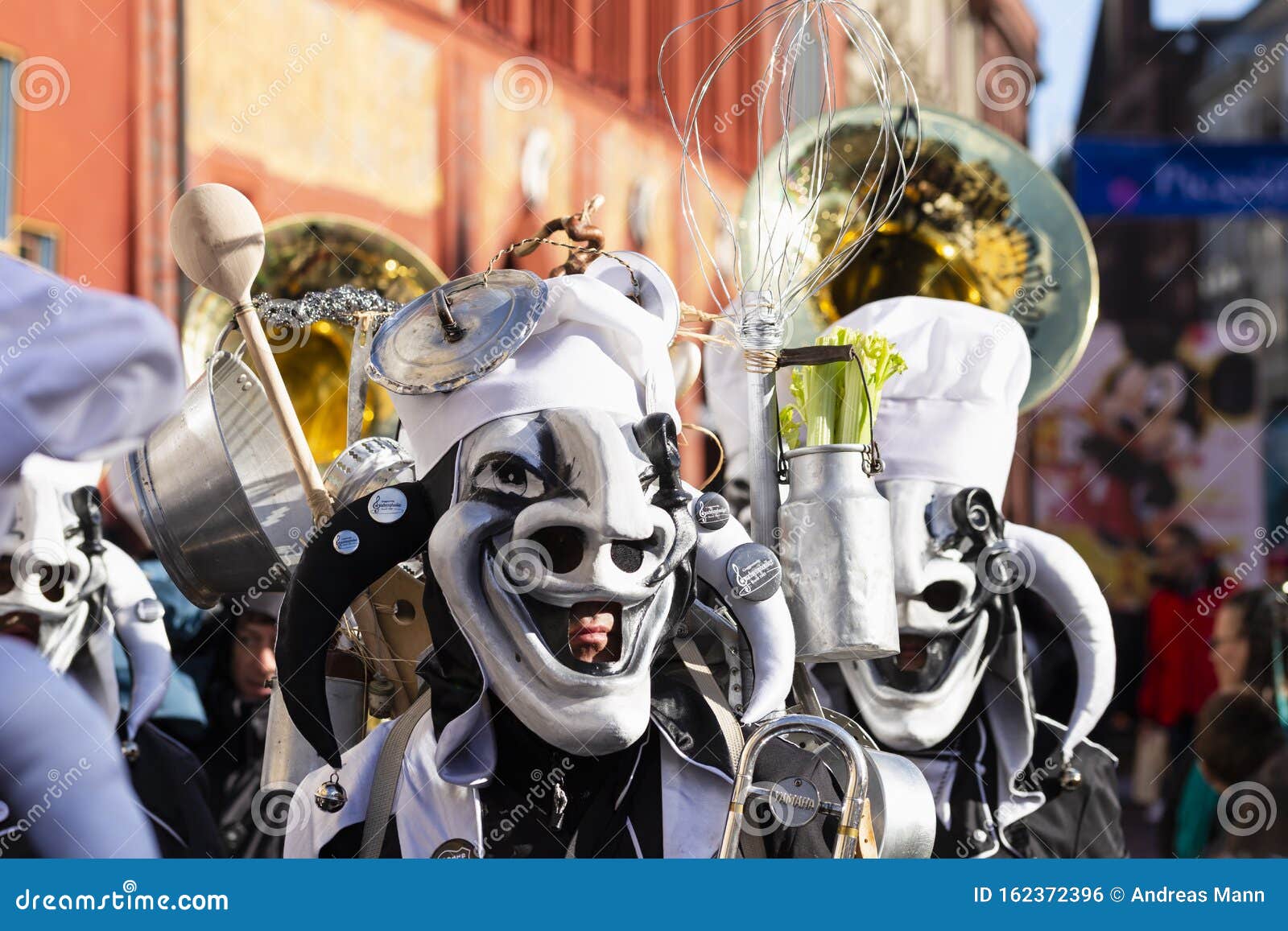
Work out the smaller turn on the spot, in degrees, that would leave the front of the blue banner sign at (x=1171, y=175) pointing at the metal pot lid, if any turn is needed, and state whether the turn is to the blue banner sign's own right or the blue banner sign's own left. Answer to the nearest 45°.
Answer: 0° — it already faces it

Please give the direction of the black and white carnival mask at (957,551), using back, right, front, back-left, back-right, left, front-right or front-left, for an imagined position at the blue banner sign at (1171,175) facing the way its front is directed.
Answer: front

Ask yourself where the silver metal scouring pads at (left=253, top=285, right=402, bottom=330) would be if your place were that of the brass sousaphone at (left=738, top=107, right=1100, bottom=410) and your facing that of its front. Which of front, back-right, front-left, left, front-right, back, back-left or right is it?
front-right

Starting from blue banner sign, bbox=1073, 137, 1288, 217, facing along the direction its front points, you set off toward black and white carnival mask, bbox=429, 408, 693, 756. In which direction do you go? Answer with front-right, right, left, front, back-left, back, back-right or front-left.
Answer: front

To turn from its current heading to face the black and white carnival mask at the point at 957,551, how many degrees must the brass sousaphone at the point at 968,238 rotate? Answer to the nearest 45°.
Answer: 0° — it already faces it

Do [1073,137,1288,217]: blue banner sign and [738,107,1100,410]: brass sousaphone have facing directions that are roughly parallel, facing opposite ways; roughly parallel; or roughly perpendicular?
roughly parallel

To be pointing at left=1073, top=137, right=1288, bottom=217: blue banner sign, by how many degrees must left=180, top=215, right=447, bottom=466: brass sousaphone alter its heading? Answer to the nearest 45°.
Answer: approximately 135° to its left

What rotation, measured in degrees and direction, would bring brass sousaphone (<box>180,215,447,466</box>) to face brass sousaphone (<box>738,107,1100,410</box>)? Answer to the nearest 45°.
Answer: approximately 90° to its left

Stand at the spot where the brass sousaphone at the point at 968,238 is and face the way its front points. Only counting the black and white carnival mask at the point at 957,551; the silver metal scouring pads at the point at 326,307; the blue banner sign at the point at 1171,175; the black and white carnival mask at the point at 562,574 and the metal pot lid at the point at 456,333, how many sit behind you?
1

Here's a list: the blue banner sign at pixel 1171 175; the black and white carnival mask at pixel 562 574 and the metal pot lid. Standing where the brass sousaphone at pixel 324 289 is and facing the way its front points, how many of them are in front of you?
2

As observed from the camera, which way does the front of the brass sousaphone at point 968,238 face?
facing the viewer
